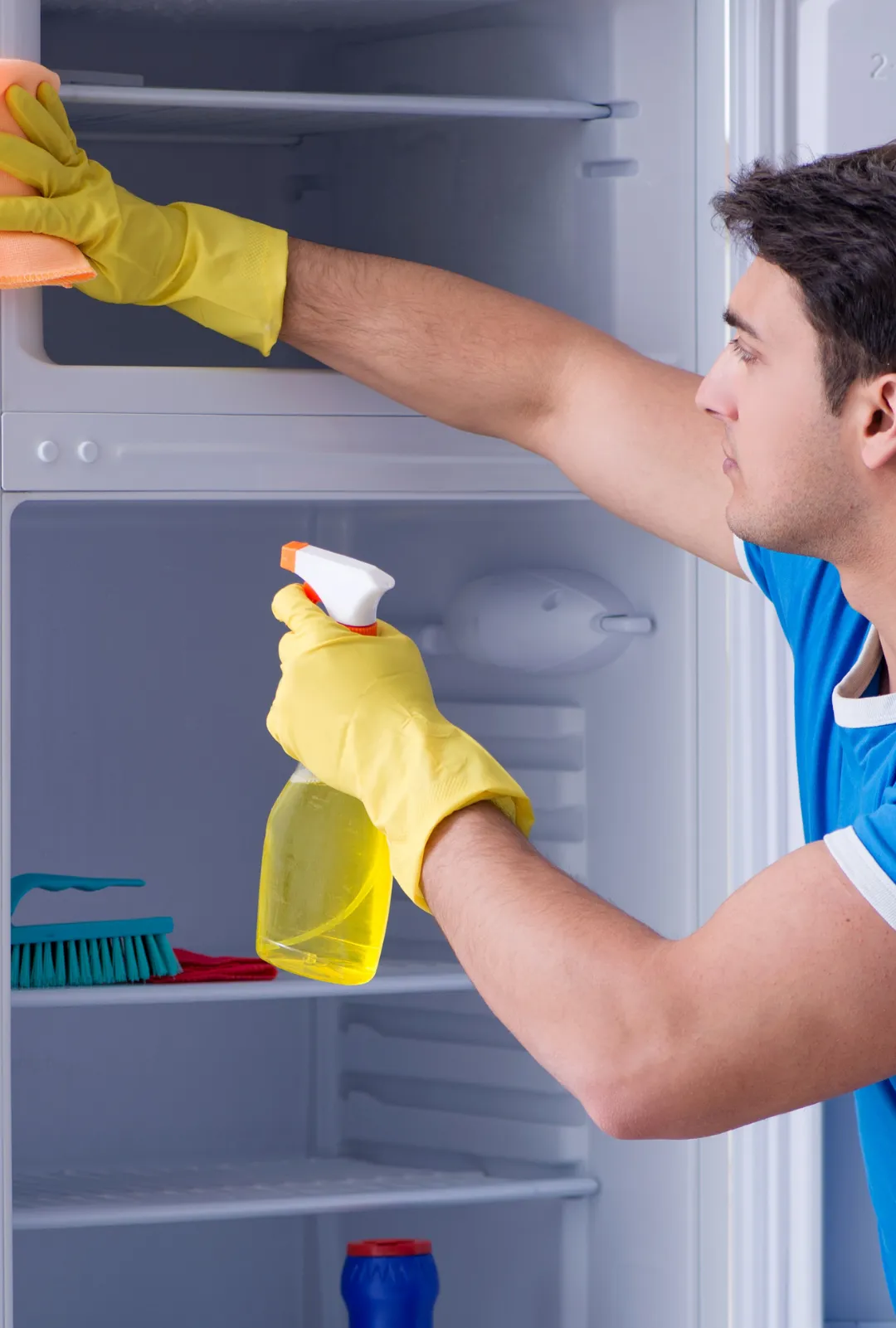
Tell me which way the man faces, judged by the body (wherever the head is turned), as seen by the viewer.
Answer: to the viewer's left

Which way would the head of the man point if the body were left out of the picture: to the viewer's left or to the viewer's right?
to the viewer's left

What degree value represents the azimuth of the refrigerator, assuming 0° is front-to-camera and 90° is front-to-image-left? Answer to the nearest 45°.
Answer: approximately 45°
